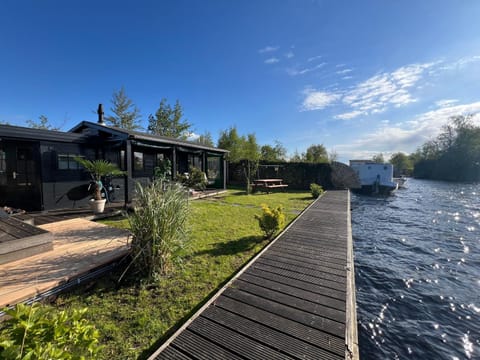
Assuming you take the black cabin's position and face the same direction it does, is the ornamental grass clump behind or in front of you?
in front

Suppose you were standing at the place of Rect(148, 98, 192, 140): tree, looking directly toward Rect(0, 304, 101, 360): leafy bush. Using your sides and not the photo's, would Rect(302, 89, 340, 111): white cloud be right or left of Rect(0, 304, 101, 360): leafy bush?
left

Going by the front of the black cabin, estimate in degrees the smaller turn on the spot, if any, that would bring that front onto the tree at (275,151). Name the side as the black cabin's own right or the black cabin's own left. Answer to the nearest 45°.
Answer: approximately 90° to the black cabin's own left

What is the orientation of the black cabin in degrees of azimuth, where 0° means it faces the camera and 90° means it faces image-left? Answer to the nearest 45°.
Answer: approximately 315°

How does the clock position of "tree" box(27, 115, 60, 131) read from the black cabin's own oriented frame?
The tree is roughly at 7 o'clock from the black cabin.

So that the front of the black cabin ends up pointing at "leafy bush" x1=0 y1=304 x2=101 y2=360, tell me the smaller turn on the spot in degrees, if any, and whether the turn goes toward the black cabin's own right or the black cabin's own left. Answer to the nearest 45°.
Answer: approximately 45° to the black cabin's own right

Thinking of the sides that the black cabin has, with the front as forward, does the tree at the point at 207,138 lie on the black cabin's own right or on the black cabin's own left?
on the black cabin's own left

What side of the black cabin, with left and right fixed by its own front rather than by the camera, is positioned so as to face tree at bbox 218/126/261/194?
left

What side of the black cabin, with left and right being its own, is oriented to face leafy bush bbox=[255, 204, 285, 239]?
front

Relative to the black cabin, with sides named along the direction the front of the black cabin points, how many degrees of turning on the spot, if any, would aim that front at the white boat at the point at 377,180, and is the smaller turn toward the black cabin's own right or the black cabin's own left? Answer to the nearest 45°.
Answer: approximately 45° to the black cabin's own left

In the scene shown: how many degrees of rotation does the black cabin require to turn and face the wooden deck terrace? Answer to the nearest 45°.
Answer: approximately 45° to its right

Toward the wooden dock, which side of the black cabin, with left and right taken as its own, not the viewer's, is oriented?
front

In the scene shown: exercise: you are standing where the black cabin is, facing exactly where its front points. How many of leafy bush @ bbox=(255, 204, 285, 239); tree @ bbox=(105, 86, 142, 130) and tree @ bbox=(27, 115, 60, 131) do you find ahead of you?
1

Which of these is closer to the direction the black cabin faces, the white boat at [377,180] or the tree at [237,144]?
the white boat
